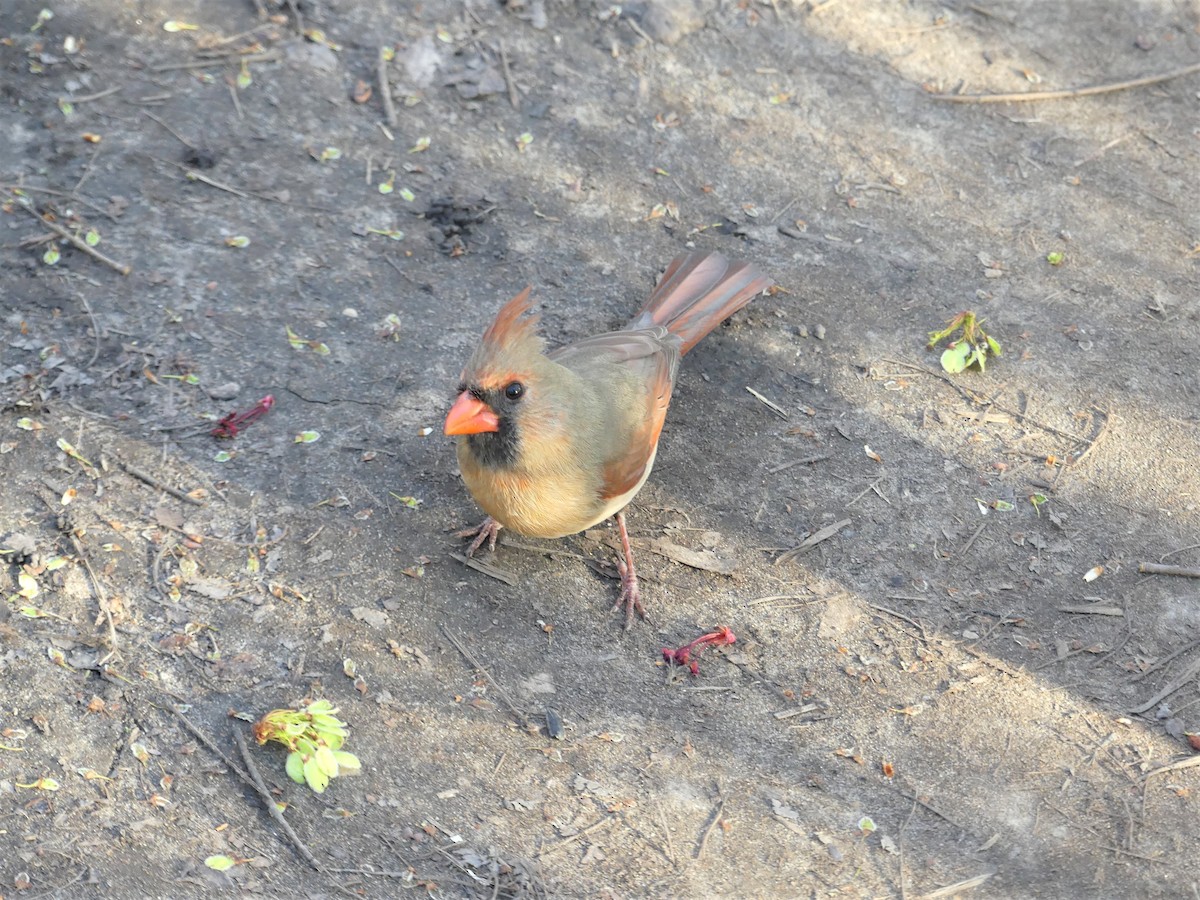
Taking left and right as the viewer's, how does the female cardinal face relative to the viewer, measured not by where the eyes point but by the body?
facing the viewer and to the left of the viewer

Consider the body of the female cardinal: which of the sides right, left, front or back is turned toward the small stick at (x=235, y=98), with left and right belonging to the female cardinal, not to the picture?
right

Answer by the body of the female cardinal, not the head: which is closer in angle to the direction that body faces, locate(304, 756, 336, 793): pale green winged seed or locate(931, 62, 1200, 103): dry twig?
the pale green winged seed

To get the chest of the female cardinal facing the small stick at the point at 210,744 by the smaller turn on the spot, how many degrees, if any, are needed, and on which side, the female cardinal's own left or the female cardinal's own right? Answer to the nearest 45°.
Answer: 0° — it already faces it

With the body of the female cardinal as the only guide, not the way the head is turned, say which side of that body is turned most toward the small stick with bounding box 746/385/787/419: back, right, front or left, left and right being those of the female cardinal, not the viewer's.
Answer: back

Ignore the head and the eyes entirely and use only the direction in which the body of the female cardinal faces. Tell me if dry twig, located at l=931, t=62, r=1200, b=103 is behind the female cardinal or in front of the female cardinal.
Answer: behind

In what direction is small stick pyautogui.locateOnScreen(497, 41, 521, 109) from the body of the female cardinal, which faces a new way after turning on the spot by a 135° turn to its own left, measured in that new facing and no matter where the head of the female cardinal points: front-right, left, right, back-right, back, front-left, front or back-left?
left

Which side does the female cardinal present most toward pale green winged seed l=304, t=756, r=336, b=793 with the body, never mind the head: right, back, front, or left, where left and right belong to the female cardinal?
front

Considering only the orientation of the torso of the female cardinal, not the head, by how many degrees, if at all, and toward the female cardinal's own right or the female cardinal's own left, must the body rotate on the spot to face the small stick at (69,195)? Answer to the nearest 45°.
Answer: approximately 90° to the female cardinal's own right

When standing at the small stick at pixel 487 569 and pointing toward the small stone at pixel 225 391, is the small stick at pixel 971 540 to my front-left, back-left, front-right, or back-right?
back-right
